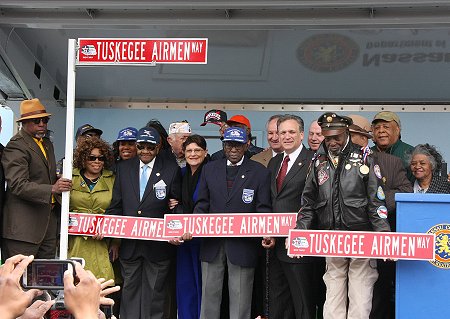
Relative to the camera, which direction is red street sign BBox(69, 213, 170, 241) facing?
toward the camera

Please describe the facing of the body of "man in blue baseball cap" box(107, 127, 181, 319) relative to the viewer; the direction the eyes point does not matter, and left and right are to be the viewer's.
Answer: facing the viewer

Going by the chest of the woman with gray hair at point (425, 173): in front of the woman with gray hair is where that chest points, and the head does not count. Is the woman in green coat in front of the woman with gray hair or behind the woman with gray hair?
in front

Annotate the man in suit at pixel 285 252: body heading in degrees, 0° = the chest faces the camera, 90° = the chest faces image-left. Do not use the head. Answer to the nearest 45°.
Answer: approximately 45°

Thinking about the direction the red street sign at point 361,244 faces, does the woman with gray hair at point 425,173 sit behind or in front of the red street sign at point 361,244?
behind
